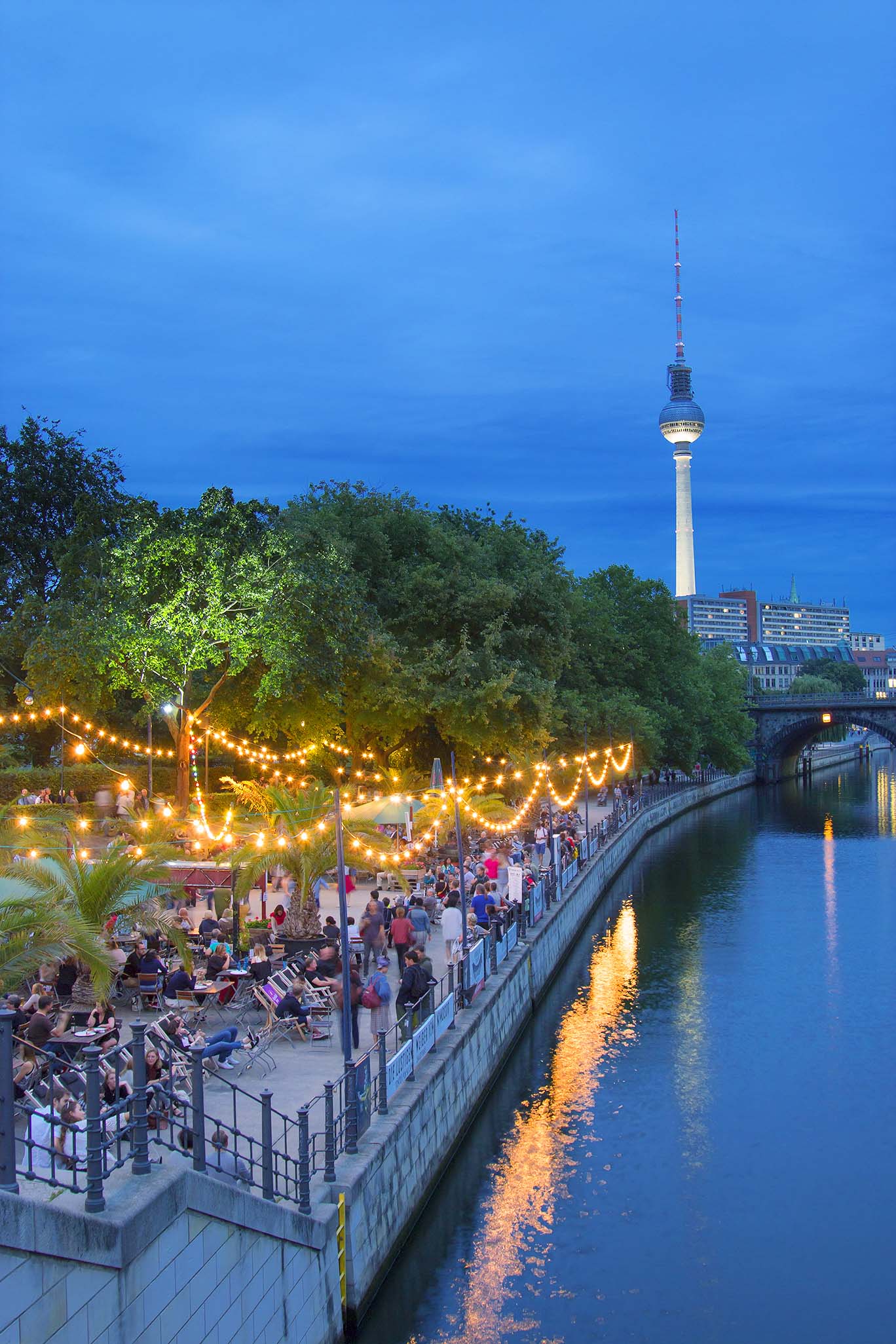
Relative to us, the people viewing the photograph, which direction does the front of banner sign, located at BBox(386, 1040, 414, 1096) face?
facing the viewer and to the right of the viewer

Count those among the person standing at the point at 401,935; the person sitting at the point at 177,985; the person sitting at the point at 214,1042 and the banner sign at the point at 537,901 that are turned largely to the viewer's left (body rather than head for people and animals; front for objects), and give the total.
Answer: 1

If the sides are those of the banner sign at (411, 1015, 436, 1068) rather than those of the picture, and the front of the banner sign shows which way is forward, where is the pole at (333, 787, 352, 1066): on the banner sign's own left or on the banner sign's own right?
on the banner sign's own right

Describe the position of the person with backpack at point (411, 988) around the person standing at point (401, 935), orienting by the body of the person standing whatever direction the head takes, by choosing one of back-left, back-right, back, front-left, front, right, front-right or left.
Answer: back

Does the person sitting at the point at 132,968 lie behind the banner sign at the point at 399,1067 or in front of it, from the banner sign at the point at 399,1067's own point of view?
behind

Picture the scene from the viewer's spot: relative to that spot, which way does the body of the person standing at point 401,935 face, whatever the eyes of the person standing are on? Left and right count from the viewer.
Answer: facing away from the viewer

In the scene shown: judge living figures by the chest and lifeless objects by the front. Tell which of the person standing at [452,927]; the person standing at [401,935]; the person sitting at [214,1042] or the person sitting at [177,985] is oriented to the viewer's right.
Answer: the person sitting at [214,1042]

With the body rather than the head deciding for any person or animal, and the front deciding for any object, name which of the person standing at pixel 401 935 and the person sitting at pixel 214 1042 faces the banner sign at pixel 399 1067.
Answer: the person sitting

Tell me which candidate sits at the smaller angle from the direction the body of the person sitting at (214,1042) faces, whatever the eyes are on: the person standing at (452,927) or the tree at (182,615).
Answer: the person standing

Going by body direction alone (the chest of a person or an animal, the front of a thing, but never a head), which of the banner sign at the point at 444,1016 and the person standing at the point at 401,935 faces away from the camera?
the person standing

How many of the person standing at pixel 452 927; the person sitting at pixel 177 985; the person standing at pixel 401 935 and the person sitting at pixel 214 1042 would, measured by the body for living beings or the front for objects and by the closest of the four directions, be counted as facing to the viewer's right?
1

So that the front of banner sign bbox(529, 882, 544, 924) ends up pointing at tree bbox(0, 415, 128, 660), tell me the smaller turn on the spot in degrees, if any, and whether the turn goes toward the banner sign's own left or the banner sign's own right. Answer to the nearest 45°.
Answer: approximately 180°

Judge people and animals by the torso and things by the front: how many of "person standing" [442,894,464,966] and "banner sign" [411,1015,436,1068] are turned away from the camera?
1

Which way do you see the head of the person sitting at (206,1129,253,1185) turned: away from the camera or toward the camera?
away from the camera

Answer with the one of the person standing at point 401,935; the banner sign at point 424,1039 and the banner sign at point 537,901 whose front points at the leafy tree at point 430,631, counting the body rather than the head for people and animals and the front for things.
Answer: the person standing

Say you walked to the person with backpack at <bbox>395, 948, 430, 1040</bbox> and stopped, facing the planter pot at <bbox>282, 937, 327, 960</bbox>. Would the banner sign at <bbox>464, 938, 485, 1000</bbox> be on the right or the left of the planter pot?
right
